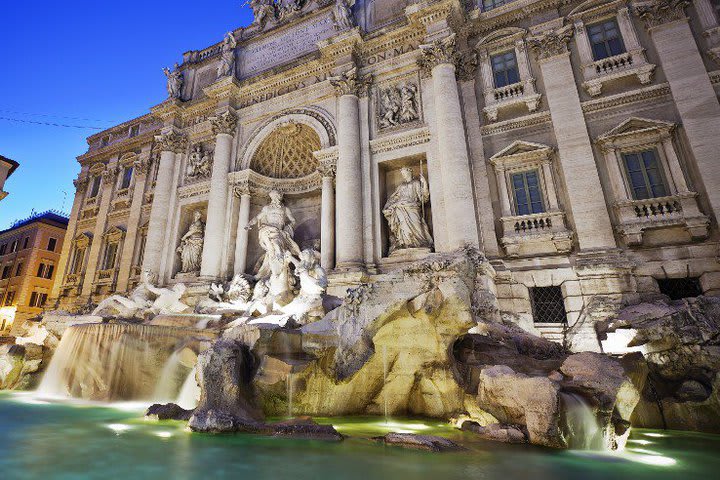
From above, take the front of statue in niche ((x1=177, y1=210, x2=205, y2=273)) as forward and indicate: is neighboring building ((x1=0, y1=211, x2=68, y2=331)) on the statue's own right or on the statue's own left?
on the statue's own right

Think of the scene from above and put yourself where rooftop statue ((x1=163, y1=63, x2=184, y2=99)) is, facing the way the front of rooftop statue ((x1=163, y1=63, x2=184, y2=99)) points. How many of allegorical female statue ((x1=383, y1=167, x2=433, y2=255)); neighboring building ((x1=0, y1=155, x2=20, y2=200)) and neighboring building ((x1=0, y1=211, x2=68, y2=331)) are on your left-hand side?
1

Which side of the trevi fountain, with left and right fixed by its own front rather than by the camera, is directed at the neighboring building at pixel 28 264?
right

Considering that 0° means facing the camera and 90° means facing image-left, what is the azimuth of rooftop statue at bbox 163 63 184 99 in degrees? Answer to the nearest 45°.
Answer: approximately 45°

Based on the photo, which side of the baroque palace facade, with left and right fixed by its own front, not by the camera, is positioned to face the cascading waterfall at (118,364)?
front

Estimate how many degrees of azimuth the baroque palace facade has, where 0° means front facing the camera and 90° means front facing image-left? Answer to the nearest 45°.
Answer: approximately 45°

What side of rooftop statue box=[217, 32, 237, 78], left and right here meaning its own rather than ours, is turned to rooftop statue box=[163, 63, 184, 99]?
right
